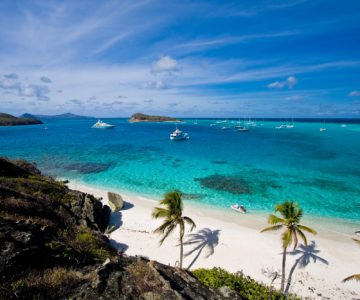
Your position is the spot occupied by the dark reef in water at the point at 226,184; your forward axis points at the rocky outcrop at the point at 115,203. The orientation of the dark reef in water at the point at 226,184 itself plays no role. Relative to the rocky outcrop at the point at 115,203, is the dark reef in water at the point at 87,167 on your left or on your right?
right

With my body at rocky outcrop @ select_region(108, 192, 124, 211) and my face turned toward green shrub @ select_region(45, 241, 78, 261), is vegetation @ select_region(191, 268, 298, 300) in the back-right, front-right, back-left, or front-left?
front-left

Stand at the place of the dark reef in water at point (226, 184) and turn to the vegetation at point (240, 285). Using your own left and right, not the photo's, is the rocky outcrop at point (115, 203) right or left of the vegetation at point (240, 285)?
right

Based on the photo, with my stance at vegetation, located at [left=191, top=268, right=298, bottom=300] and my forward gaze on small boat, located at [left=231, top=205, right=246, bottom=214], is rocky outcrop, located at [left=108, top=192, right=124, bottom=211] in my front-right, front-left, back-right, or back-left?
front-left

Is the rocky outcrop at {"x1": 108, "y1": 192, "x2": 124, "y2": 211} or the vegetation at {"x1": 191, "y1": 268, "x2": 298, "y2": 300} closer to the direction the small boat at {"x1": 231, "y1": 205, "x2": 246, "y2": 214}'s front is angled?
the rocky outcrop

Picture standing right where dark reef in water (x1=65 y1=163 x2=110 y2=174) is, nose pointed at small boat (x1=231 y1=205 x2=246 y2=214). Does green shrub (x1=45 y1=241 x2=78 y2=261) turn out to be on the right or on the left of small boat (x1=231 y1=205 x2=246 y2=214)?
right
